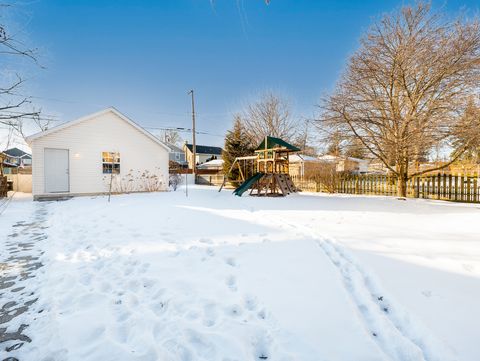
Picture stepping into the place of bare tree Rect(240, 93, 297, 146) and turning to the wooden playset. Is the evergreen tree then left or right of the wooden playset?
right

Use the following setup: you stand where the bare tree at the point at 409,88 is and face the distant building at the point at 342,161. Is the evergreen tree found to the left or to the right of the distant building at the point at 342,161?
left

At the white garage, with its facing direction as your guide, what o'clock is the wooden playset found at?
The wooden playset is roughly at 10 o'clock from the white garage.

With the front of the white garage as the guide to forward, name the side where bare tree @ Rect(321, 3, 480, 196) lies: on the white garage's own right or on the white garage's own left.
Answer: on the white garage's own left

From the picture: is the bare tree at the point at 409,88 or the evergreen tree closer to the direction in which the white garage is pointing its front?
the bare tree

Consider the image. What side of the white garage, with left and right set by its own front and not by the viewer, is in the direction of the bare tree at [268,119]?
left

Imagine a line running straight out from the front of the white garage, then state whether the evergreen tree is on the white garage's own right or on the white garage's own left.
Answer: on the white garage's own left

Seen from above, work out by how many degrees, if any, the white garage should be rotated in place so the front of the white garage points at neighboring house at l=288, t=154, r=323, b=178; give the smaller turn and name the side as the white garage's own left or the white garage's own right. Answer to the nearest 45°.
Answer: approximately 90° to the white garage's own left

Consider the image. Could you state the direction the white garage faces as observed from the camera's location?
facing the viewer

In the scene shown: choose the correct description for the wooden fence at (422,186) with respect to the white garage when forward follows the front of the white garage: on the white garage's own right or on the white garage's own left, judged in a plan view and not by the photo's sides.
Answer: on the white garage's own left
